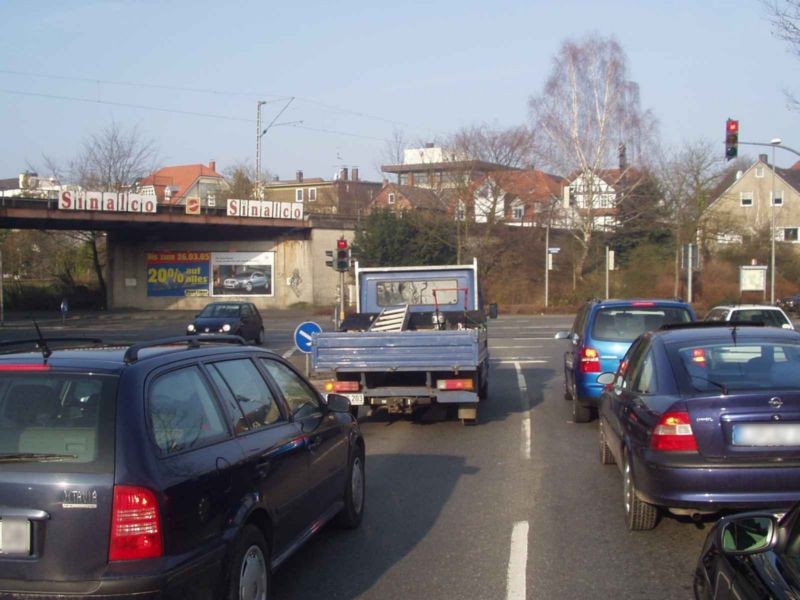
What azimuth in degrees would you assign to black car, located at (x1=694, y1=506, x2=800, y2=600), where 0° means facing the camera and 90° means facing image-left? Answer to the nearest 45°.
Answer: approximately 135°

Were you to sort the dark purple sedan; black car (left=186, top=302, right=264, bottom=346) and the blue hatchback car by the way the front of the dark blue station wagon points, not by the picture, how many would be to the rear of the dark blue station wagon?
0

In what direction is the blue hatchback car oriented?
away from the camera

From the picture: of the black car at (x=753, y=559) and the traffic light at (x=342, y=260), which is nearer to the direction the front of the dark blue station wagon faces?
the traffic light

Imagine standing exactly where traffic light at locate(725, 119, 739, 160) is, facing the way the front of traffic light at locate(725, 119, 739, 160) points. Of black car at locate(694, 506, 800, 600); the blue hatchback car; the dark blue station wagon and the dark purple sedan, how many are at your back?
0

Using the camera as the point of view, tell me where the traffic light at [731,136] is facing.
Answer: facing the viewer

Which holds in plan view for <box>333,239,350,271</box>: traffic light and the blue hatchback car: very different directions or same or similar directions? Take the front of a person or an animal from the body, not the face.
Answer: very different directions

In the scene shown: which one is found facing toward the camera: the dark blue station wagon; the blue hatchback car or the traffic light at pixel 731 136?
the traffic light

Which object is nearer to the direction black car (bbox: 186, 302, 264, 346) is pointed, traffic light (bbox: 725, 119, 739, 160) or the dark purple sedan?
the dark purple sedan

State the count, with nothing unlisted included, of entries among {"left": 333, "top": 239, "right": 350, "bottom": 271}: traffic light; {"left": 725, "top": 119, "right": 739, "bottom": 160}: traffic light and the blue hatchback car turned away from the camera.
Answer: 1

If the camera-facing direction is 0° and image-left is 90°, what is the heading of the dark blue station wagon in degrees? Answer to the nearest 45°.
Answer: approximately 225°

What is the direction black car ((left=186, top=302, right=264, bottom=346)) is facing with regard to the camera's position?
facing the viewer and to the left of the viewer

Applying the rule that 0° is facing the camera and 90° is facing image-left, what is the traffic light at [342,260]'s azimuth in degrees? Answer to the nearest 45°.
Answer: approximately 0°

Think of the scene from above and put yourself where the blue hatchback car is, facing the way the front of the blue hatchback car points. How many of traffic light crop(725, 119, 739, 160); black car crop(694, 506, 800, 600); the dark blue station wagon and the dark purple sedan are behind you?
3

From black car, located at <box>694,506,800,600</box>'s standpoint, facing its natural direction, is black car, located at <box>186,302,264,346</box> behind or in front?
in front

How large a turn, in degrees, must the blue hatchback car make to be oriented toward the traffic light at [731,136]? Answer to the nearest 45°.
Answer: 0° — it already faces it

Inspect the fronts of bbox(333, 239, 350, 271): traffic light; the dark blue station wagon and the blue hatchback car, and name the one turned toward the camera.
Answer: the traffic light

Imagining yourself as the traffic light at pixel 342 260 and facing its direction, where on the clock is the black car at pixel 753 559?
The black car is roughly at 12 o'clock from the traffic light.

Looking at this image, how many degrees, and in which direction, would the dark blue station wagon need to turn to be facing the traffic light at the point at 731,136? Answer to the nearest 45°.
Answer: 0° — it already faces it

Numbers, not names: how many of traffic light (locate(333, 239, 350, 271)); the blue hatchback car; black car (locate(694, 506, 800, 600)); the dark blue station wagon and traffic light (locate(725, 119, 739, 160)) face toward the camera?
2

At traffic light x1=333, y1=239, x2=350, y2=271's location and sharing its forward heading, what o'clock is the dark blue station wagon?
The dark blue station wagon is roughly at 12 o'clock from the traffic light.

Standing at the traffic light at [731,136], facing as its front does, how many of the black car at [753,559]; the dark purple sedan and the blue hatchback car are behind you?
0
